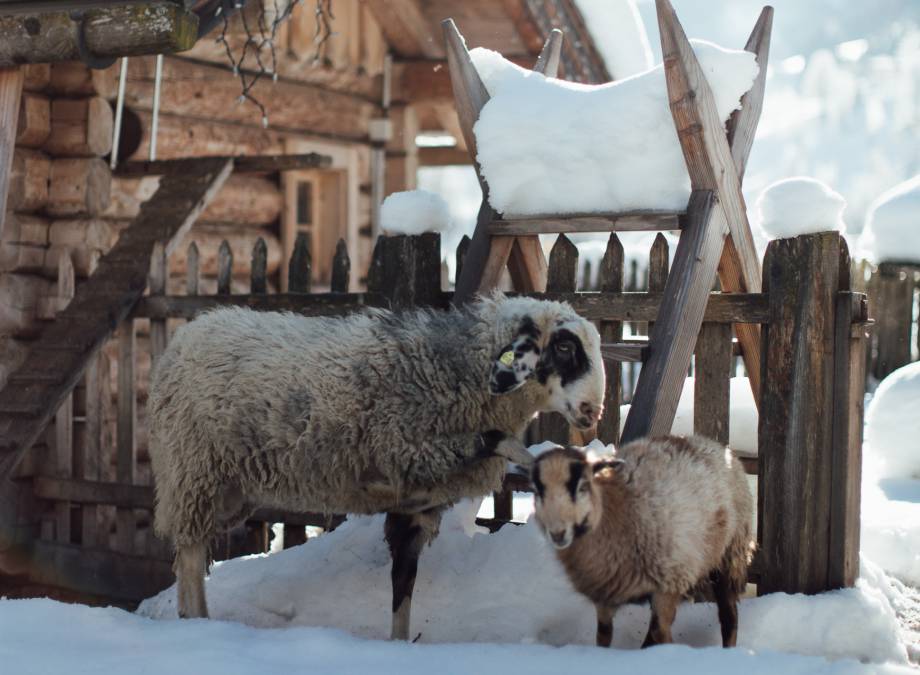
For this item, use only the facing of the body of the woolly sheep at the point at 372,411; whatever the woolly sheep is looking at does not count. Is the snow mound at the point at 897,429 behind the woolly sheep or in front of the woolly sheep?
in front

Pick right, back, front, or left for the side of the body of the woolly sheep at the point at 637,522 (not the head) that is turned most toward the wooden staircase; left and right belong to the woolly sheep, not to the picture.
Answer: right

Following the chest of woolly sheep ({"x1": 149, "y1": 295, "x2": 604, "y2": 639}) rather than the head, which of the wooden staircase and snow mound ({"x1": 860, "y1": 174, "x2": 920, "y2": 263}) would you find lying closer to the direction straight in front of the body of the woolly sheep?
the snow mound

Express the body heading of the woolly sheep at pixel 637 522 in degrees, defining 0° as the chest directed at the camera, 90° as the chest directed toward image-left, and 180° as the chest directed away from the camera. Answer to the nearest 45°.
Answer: approximately 45°

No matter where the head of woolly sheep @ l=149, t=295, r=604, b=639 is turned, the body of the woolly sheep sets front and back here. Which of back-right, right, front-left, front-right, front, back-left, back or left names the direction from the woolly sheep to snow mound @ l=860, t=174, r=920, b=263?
front-left

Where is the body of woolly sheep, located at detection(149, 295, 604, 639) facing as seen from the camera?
to the viewer's right

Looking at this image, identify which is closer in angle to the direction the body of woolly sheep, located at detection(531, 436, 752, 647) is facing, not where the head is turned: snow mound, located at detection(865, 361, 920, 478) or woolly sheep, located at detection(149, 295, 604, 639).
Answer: the woolly sheep

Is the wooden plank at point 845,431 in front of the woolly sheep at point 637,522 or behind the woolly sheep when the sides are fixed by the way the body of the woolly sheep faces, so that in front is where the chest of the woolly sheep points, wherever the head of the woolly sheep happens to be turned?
behind

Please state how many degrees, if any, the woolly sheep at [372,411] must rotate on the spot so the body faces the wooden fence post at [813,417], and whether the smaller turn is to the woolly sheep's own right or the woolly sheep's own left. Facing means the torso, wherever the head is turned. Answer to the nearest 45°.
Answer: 0° — it already faces it

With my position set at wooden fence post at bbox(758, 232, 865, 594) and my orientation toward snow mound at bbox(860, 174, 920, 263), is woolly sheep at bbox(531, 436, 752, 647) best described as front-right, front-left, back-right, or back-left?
back-left

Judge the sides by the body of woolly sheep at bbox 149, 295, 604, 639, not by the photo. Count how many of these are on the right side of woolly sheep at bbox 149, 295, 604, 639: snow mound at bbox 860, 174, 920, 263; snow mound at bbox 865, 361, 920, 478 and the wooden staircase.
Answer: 0

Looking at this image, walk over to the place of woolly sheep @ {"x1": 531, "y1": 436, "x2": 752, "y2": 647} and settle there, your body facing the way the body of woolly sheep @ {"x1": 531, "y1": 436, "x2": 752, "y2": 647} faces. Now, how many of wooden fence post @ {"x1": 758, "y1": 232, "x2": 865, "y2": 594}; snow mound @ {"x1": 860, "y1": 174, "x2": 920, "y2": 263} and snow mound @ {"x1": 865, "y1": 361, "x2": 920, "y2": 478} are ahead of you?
0

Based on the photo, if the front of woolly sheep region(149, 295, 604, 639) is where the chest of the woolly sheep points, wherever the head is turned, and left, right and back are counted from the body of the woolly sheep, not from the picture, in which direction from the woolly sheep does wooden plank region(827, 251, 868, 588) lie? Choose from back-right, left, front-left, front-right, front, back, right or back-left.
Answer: front

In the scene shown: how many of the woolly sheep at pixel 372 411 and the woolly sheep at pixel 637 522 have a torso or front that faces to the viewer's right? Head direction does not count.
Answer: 1

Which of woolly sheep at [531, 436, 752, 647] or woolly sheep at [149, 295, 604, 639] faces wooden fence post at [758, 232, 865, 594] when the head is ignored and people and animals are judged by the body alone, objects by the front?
woolly sheep at [149, 295, 604, 639]
